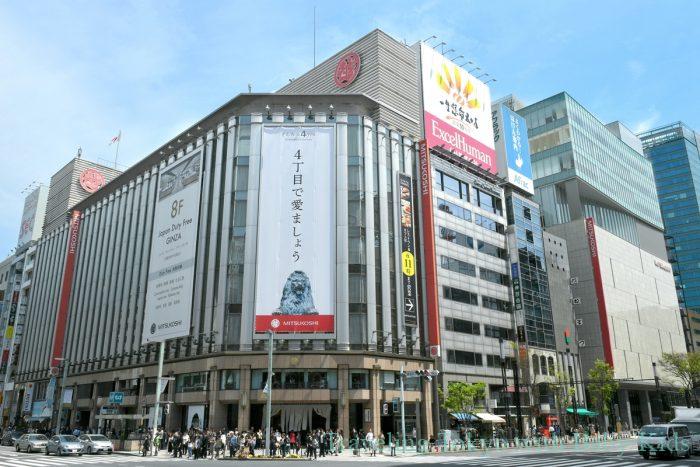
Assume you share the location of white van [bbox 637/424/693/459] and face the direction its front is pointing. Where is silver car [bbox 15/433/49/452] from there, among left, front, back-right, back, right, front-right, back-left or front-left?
front-right

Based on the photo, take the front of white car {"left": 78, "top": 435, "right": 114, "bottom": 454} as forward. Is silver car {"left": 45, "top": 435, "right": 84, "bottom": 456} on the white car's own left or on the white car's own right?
on the white car's own right

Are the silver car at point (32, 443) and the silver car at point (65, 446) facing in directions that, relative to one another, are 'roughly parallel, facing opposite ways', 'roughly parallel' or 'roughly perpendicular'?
roughly parallel

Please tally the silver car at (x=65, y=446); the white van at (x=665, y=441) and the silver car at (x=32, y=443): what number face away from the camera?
0

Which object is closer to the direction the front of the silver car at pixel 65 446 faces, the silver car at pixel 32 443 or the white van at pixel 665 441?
the white van

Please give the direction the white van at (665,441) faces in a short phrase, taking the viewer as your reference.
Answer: facing the viewer and to the left of the viewer

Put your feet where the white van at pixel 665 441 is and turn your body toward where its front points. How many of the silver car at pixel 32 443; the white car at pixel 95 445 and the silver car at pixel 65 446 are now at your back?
0

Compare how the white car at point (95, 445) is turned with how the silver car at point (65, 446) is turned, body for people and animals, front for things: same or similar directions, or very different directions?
same or similar directions
